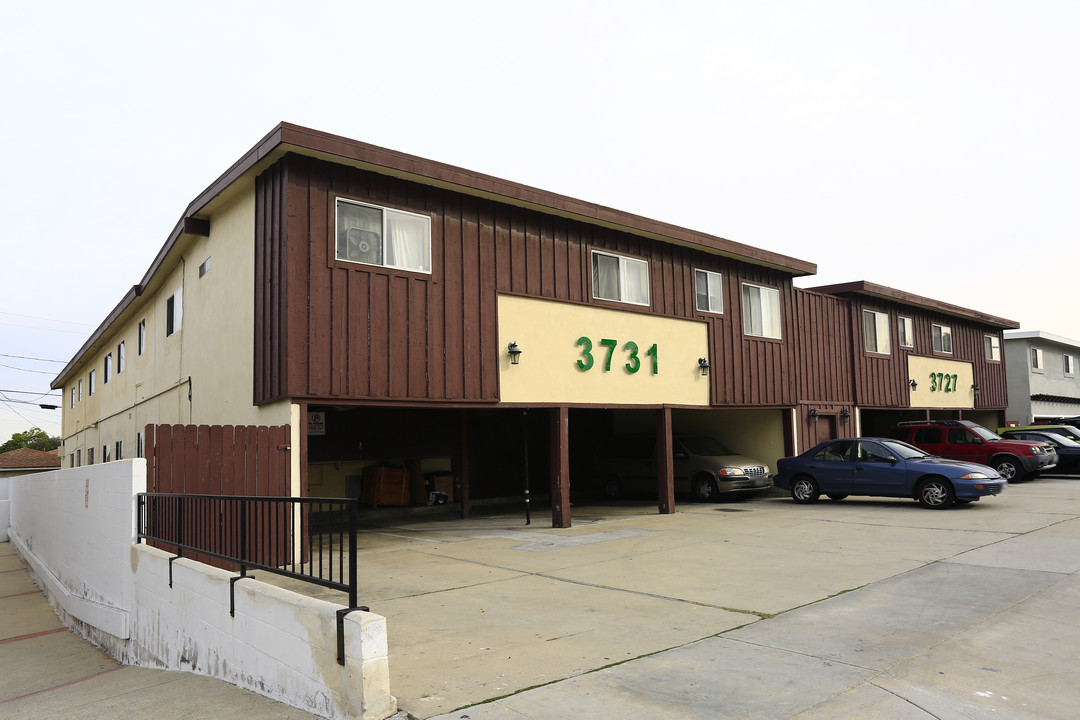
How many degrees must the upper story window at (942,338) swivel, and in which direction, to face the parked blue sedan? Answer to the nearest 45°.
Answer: approximately 45° to its right

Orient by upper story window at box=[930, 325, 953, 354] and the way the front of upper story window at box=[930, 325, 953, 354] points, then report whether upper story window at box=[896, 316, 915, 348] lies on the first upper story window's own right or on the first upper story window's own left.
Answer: on the first upper story window's own right

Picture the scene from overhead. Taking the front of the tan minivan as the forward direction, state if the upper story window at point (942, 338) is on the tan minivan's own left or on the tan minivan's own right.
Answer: on the tan minivan's own left

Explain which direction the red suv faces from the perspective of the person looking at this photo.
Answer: facing the viewer and to the right of the viewer

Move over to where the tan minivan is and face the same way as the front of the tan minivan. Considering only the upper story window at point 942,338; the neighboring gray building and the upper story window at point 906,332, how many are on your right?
0

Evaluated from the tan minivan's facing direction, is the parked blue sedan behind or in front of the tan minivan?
in front

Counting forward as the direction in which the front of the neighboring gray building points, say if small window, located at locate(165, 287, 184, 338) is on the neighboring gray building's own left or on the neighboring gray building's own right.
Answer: on the neighboring gray building's own right

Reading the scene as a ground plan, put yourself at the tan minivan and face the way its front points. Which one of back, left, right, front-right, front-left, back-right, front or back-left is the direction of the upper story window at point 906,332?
left

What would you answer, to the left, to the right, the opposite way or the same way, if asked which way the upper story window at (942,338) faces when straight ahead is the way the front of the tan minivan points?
the same way

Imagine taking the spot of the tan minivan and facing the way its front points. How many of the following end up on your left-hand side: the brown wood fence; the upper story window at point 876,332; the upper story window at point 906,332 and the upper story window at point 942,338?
3

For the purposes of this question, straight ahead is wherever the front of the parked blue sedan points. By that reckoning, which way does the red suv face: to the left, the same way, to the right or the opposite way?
the same way

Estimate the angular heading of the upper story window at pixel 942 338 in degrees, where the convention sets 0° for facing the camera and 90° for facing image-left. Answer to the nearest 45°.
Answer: approximately 315°

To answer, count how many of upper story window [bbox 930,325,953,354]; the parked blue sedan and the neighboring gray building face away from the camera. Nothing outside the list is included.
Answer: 0

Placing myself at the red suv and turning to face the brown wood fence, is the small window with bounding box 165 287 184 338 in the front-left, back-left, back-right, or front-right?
front-right

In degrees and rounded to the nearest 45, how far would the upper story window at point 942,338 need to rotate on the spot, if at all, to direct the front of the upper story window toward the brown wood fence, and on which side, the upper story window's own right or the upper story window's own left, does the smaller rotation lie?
approximately 45° to the upper story window's own right

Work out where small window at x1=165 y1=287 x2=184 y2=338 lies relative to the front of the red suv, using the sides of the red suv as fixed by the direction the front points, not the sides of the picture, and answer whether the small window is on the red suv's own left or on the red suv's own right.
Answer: on the red suv's own right
